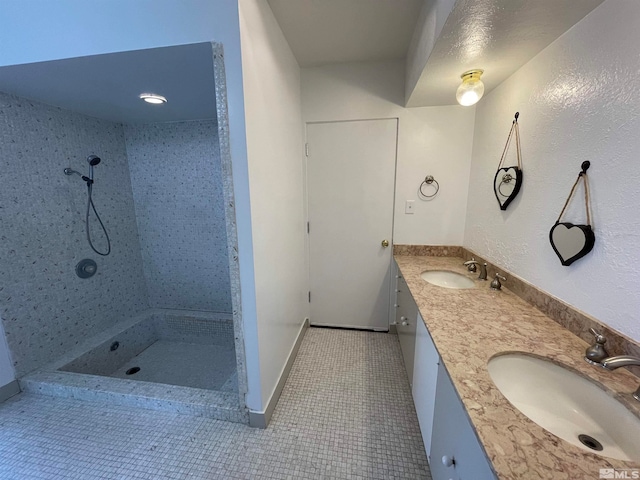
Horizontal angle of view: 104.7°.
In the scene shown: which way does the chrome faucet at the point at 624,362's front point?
to the viewer's left

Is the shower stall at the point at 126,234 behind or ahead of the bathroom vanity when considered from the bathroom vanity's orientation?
ahead

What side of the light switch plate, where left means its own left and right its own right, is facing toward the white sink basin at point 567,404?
front

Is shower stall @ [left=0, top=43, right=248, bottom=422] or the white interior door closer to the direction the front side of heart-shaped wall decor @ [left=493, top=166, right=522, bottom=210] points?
the shower stall

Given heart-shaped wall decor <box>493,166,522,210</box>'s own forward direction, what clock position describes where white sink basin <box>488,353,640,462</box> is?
The white sink basin is roughly at 10 o'clock from the heart-shaped wall decor.

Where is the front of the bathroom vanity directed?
to the viewer's left

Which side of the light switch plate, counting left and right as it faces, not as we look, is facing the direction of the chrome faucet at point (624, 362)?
front

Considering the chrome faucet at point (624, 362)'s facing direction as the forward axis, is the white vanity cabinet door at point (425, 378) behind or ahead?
ahead

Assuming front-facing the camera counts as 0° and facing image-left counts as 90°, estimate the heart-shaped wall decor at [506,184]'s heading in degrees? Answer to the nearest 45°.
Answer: approximately 45°

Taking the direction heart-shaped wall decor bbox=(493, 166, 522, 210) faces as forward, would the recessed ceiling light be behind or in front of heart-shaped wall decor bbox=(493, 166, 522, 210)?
in front

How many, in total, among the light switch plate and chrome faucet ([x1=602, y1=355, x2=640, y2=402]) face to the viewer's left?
1

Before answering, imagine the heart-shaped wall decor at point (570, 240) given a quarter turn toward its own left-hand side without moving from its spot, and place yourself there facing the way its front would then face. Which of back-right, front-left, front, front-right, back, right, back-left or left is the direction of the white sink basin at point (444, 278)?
back
